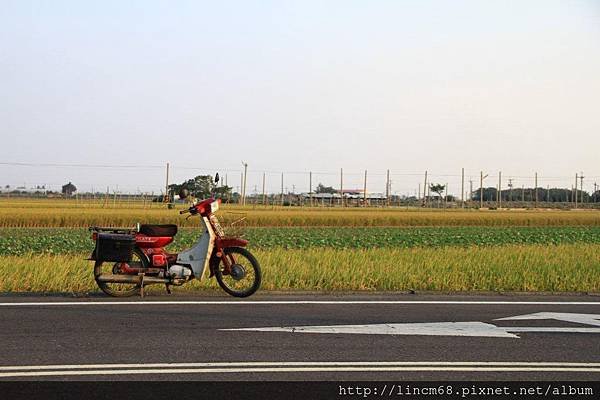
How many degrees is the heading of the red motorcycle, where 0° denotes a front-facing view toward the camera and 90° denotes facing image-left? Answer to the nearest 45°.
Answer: approximately 270°
